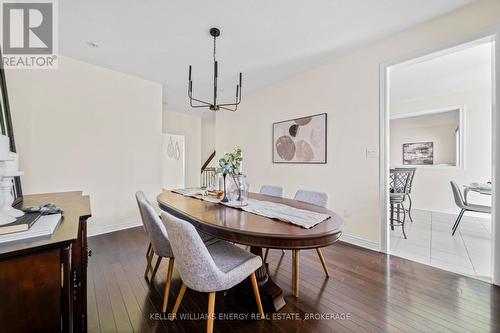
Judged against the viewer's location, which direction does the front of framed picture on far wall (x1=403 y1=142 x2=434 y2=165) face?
facing the viewer

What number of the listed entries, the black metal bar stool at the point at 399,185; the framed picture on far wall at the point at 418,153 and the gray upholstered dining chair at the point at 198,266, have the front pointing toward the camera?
1

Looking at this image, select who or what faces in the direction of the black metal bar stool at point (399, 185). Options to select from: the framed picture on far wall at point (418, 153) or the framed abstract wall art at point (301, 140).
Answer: the framed picture on far wall

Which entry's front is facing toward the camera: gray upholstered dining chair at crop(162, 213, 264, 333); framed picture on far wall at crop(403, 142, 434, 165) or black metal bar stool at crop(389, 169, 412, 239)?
the framed picture on far wall

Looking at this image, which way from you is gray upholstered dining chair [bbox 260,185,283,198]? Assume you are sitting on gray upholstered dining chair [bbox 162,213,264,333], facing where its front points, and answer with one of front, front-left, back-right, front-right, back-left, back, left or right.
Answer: front

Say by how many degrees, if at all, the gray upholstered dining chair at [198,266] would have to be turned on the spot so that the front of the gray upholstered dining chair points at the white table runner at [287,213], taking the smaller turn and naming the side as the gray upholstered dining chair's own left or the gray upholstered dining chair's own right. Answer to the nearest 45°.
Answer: approximately 45° to the gray upholstered dining chair's own right

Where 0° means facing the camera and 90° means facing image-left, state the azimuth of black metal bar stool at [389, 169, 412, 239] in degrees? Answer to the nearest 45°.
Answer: approximately 135°

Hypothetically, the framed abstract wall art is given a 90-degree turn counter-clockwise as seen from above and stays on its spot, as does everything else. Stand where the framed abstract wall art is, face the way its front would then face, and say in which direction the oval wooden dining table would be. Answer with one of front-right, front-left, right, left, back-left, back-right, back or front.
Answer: front-right

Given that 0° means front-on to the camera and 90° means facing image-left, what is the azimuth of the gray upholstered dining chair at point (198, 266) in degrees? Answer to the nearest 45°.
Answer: approximately 225°

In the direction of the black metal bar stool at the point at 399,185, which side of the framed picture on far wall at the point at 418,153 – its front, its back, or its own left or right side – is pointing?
front

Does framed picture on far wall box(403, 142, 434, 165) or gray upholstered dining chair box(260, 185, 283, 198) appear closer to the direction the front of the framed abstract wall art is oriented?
the gray upholstered dining chair

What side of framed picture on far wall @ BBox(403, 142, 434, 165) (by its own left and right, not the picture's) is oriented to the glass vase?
front
